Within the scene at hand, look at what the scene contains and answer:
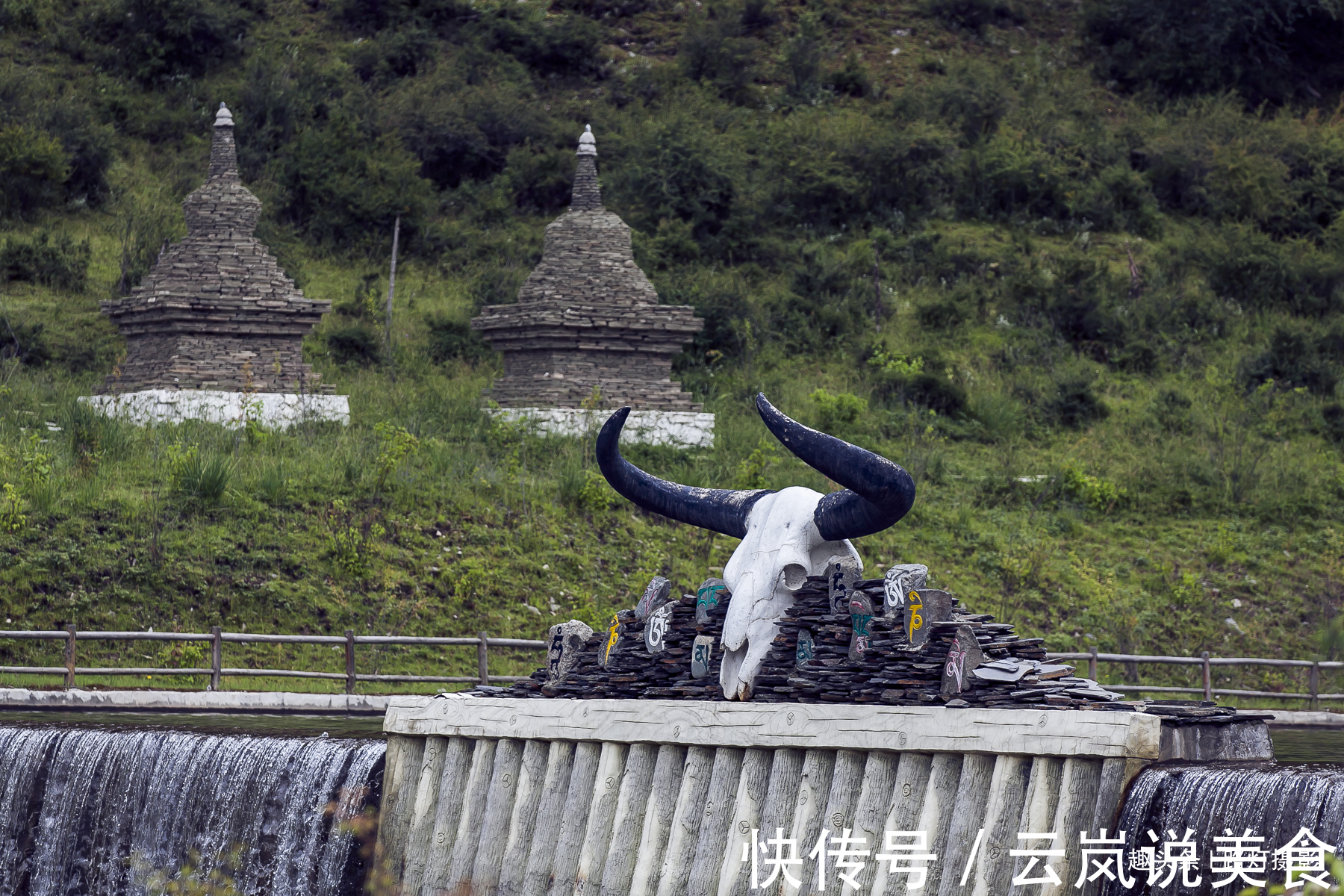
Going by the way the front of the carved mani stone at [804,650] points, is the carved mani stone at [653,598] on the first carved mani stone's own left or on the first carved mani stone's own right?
on the first carved mani stone's own right

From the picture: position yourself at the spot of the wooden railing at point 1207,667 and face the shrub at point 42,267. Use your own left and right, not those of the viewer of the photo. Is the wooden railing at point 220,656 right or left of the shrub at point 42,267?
left

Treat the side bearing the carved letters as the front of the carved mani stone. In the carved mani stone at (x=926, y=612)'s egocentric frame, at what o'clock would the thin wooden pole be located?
The thin wooden pole is roughly at 5 o'clock from the carved mani stone.

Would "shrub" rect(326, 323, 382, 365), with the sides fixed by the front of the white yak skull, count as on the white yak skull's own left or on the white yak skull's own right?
on the white yak skull's own right

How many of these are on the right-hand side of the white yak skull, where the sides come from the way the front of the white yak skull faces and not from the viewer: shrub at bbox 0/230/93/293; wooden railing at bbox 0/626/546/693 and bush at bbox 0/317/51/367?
3

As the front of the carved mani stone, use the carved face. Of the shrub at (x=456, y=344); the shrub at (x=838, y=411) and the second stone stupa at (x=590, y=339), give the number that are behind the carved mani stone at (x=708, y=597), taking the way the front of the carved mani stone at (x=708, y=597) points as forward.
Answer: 3

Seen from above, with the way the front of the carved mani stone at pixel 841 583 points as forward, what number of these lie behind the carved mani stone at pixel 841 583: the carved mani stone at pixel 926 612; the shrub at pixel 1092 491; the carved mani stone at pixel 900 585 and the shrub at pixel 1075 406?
2

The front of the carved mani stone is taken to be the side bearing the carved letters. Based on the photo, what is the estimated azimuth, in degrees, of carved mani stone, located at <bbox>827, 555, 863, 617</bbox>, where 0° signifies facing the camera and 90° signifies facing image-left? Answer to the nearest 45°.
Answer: approximately 0°

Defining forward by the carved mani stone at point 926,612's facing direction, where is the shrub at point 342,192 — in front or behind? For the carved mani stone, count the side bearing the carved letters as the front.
behind

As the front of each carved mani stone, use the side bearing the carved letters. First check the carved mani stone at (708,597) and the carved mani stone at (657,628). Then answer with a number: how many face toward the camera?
2

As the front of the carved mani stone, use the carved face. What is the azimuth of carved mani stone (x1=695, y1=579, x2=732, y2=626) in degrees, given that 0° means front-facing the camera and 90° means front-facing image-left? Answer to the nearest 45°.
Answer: approximately 0°

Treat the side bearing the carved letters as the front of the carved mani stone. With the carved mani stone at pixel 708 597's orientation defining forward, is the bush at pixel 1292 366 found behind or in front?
behind
